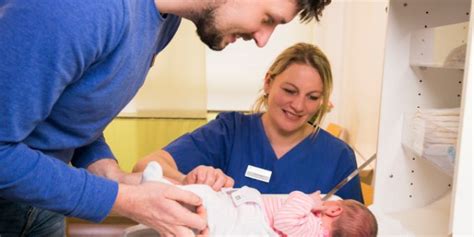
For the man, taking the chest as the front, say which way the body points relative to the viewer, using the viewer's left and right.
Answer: facing to the right of the viewer

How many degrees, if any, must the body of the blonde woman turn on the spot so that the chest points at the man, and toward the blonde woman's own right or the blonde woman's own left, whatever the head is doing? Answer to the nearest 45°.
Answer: approximately 45° to the blonde woman's own right

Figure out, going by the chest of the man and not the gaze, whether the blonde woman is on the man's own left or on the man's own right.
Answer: on the man's own left

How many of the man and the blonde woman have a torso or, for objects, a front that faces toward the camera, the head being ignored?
1

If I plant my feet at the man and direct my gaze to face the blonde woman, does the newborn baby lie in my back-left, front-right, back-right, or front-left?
front-right

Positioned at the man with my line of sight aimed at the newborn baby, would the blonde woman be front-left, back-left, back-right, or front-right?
front-left

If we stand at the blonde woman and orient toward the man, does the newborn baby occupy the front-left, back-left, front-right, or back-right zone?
front-left

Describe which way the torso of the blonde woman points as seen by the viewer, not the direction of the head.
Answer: toward the camera

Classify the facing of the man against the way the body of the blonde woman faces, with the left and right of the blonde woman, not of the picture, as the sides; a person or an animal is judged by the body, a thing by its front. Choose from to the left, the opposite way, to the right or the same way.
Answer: to the left
